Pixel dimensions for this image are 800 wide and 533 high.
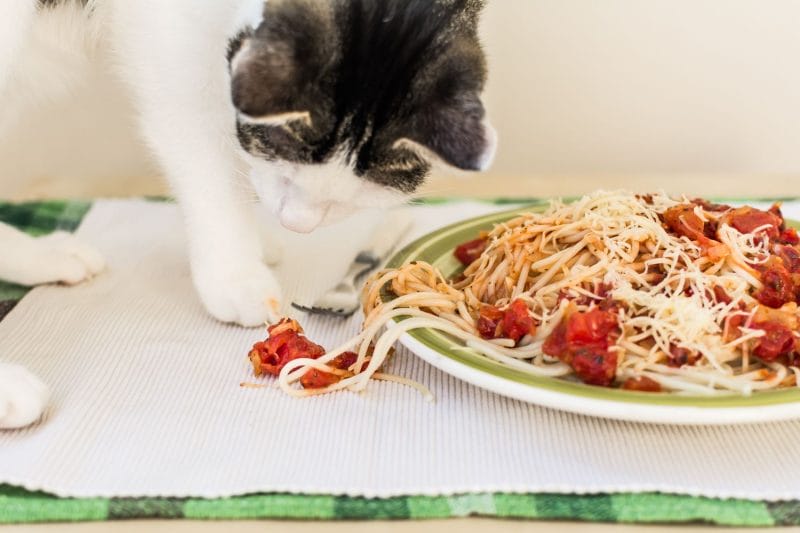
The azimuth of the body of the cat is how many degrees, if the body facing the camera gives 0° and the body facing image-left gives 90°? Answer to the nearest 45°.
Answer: approximately 315°

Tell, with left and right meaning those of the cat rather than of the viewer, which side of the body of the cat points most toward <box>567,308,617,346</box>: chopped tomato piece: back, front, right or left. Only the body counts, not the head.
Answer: front

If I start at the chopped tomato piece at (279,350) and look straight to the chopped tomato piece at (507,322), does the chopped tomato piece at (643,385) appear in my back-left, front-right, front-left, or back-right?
front-right

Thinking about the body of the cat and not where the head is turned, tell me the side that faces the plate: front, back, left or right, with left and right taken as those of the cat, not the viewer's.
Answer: front

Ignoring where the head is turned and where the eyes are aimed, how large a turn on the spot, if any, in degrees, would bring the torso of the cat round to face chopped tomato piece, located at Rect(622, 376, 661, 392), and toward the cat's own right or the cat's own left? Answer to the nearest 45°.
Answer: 0° — it already faces it
